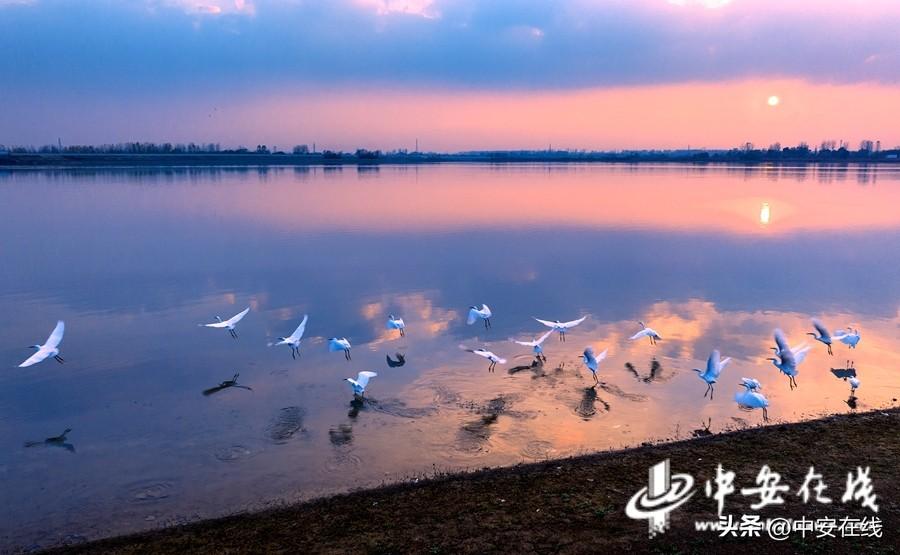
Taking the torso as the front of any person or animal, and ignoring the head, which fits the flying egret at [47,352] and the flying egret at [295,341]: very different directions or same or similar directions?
same or similar directions

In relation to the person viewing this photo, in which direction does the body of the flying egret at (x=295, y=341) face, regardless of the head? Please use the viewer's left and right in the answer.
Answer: facing to the left of the viewer

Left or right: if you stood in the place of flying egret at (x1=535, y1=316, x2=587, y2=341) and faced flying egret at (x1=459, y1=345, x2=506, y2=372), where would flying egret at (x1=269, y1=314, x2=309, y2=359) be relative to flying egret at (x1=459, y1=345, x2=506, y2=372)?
right

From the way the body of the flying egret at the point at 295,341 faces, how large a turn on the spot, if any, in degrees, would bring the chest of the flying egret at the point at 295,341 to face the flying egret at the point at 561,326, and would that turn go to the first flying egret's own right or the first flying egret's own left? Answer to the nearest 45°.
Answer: approximately 180°

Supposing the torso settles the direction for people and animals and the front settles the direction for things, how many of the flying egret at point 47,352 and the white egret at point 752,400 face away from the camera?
0

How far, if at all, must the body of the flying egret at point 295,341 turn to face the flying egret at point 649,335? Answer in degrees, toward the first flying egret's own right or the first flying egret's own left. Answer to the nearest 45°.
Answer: approximately 180°
